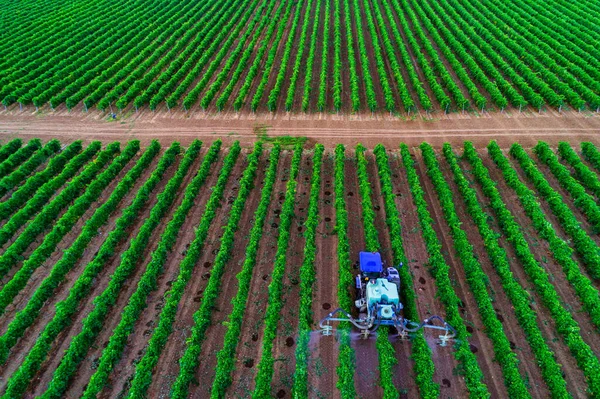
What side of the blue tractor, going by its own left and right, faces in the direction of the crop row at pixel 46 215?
left

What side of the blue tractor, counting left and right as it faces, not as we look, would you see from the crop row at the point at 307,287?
left

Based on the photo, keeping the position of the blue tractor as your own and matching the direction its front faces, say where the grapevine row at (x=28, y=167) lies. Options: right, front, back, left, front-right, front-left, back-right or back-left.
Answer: left

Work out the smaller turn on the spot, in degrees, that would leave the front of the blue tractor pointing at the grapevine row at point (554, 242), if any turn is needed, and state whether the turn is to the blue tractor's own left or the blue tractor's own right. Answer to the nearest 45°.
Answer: approximately 90° to the blue tractor's own right

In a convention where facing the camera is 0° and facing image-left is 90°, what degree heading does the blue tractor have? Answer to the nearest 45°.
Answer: approximately 180°

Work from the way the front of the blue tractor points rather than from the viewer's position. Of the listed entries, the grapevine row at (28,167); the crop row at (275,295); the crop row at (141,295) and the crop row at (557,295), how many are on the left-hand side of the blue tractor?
3

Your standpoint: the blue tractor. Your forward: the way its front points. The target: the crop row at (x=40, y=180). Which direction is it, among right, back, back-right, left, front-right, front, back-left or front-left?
left
